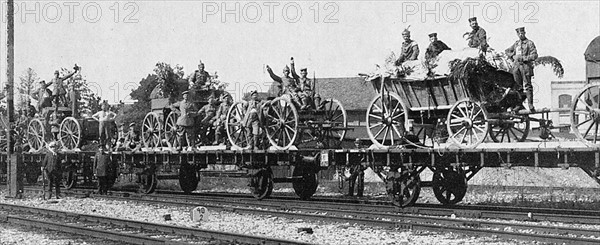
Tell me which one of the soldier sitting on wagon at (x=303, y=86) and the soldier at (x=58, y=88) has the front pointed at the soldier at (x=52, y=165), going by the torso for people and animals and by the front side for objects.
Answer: the soldier at (x=58, y=88)

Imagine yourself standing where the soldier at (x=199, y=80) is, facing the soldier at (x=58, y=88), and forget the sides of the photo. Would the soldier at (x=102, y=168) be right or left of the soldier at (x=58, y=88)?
left

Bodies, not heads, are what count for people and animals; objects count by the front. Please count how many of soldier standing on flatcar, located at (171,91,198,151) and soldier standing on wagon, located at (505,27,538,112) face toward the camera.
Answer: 2

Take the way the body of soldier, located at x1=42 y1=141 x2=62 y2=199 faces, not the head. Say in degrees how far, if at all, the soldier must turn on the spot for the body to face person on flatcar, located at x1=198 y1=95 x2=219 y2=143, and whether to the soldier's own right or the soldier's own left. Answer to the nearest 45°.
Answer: approximately 90° to the soldier's own left

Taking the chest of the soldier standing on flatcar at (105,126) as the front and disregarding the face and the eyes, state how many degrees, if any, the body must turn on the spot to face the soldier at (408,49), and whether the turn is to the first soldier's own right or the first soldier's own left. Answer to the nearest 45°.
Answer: approximately 45° to the first soldier's own left

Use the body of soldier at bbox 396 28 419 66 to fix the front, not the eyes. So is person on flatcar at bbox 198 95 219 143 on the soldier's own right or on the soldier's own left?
on the soldier's own right

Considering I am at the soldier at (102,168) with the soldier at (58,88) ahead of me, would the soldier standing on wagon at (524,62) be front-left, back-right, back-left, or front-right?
back-right
